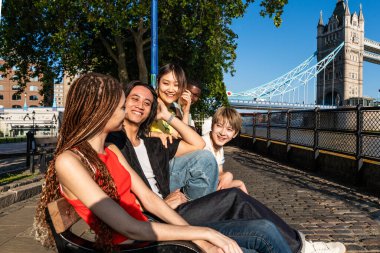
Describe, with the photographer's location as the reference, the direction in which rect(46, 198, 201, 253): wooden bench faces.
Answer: facing to the right of the viewer

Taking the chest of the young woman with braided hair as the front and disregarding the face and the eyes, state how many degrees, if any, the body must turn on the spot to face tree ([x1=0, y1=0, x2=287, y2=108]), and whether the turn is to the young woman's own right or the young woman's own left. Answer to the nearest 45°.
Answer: approximately 90° to the young woman's own left

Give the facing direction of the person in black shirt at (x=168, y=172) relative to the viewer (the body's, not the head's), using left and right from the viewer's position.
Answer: facing the viewer and to the right of the viewer

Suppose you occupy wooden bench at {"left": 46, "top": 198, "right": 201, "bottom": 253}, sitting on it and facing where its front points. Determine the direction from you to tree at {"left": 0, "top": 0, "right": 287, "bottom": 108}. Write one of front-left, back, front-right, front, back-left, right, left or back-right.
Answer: left

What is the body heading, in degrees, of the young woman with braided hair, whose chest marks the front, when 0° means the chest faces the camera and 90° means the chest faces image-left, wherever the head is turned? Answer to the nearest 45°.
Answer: approximately 270°

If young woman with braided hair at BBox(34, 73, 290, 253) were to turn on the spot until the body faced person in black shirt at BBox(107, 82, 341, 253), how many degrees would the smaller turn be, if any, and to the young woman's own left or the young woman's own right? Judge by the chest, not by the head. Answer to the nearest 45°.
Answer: approximately 90° to the young woman's own left
